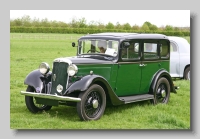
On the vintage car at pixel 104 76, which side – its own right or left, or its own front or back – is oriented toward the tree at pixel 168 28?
back

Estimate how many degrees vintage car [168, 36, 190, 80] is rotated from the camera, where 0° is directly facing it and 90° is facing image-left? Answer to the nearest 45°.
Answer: approximately 90°

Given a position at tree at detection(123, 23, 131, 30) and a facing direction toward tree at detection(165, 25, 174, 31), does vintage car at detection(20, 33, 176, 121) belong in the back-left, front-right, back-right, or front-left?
back-right

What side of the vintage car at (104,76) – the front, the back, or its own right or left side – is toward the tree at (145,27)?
back

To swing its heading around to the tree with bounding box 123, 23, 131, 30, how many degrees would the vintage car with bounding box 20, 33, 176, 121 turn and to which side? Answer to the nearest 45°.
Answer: approximately 180°
